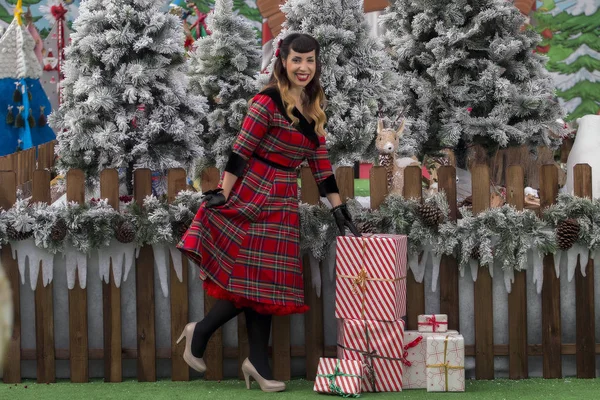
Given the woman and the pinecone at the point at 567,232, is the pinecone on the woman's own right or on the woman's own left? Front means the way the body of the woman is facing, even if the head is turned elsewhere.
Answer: on the woman's own left

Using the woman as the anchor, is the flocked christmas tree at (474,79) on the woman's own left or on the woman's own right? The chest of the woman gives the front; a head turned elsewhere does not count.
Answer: on the woman's own left

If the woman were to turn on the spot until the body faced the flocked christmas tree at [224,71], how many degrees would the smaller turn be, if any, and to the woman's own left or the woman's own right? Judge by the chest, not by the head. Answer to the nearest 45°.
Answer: approximately 135° to the woman's own left

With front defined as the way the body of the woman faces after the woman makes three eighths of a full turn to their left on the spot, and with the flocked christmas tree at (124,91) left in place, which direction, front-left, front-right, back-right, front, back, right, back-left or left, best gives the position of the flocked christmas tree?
front-left

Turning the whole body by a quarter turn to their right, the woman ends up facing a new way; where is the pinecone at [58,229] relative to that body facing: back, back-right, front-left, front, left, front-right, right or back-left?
front-right

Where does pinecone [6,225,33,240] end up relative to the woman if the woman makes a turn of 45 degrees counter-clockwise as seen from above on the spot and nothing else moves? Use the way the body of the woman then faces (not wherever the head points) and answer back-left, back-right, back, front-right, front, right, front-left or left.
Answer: back

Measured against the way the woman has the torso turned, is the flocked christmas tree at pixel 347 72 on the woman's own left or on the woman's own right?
on the woman's own left

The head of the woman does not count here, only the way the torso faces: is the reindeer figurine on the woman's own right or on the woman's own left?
on the woman's own left

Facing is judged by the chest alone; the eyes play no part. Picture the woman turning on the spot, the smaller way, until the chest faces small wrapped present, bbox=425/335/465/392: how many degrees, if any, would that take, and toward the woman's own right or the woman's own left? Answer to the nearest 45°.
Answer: approximately 45° to the woman's own left

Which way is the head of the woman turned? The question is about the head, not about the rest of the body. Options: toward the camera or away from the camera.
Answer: toward the camera

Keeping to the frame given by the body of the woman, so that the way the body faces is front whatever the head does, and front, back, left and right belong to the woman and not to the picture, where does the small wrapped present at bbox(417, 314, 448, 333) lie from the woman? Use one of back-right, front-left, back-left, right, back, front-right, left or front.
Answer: front-left

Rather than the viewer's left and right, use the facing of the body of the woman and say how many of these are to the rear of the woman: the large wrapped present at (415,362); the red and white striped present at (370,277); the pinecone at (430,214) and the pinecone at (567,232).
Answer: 0

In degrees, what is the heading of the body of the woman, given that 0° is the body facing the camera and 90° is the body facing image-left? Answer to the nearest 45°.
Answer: approximately 315°
